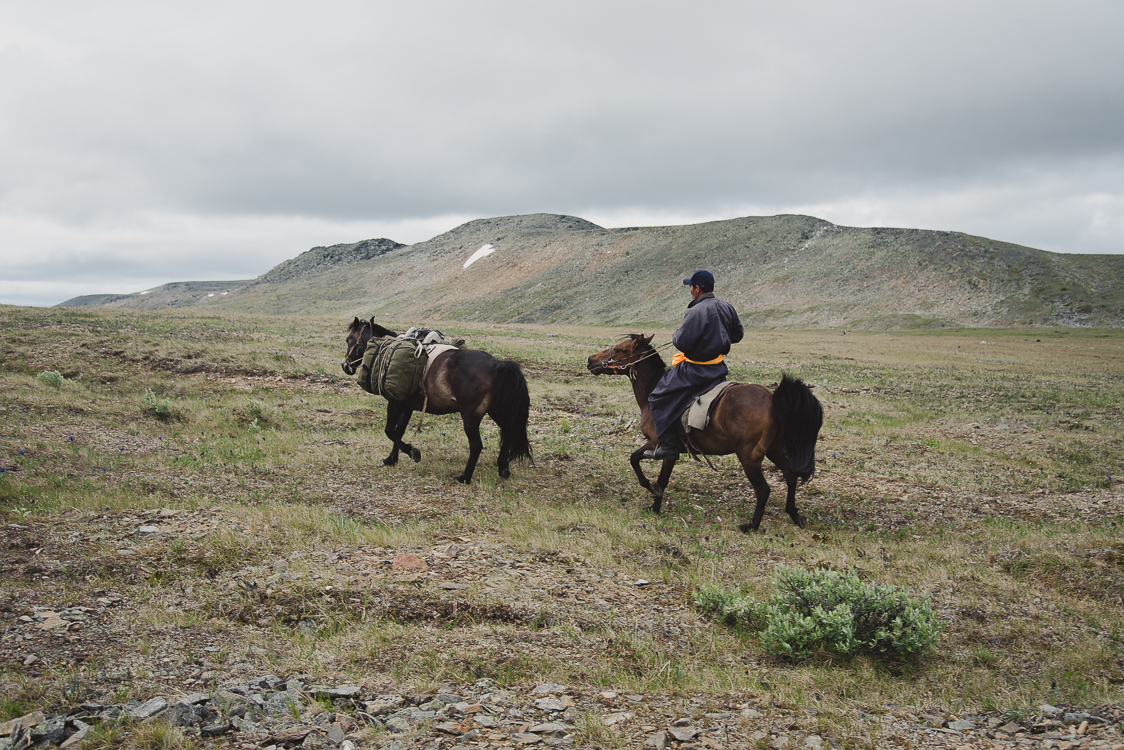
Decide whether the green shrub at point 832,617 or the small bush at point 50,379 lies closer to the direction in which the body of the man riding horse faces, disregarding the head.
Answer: the small bush

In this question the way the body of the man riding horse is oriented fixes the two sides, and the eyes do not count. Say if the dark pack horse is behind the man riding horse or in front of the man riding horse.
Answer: in front

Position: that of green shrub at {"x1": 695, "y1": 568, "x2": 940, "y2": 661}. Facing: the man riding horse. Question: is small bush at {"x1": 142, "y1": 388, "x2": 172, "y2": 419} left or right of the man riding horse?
left

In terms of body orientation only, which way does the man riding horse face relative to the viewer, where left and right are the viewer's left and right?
facing away from the viewer and to the left of the viewer

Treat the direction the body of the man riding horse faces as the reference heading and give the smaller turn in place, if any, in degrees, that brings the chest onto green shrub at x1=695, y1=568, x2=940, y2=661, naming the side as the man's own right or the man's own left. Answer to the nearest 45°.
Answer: approximately 135° to the man's own left

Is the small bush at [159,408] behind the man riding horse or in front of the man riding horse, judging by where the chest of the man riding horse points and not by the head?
in front

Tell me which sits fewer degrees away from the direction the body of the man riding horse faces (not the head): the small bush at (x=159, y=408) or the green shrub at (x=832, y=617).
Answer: the small bush

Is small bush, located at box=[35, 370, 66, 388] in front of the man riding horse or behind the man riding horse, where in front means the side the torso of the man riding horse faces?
in front
